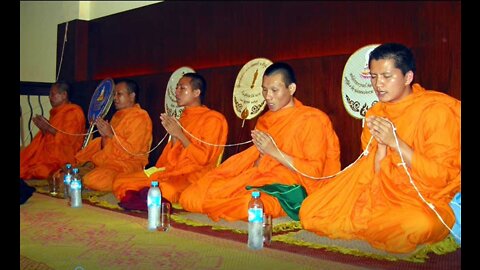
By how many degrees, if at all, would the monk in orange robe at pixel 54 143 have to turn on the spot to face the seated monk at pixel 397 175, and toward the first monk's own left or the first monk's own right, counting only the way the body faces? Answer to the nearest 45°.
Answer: approximately 135° to the first monk's own left

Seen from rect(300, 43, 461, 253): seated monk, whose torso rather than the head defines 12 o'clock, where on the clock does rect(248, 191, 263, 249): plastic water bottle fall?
The plastic water bottle is roughly at 1 o'clock from the seated monk.

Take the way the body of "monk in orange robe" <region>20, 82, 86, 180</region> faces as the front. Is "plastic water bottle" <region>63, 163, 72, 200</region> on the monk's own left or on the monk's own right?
on the monk's own left

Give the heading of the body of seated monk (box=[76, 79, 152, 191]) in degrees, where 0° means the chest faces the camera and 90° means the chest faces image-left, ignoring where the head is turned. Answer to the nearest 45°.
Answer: approximately 45°

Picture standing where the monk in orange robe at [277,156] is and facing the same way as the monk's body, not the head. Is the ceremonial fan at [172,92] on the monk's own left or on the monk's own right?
on the monk's own right

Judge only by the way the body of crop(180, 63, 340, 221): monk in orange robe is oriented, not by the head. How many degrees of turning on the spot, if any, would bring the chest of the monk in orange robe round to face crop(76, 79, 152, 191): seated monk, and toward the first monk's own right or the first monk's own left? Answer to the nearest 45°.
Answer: approximately 90° to the first monk's own right
